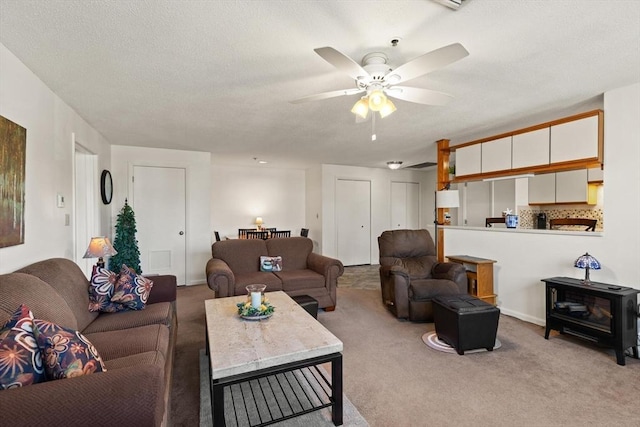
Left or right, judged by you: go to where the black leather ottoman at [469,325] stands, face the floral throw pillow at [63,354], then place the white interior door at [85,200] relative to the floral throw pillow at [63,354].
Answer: right

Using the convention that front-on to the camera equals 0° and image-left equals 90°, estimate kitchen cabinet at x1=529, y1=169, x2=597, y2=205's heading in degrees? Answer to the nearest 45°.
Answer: approximately 45°

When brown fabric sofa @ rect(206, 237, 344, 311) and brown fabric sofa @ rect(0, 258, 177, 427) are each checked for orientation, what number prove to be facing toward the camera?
1

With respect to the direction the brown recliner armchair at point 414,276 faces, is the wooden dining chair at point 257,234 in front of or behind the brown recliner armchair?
behind

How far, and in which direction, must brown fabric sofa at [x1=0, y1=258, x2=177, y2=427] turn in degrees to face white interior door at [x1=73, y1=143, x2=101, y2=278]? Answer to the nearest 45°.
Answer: approximately 90° to its left

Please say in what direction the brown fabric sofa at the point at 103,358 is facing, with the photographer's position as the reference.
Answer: facing to the right of the viewer

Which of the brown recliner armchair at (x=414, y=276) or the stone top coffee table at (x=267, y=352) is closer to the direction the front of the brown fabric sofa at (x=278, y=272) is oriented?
the stone top coffee table

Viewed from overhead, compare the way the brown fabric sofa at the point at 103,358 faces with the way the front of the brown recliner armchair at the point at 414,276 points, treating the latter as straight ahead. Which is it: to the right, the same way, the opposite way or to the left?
to the left

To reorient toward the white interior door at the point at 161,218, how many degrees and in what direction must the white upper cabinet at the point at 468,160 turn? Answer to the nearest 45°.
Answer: approximately 45° to its right

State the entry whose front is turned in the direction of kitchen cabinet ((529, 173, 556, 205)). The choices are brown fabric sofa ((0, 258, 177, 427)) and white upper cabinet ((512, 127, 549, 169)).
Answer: the brown fabric sofa

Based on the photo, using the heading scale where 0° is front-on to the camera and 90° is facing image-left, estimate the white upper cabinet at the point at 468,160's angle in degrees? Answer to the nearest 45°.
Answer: approximately 45°

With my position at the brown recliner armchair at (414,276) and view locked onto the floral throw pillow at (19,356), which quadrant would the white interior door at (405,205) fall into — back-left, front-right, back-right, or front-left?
back-right

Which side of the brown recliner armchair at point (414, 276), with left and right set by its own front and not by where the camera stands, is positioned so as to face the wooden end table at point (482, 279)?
left
